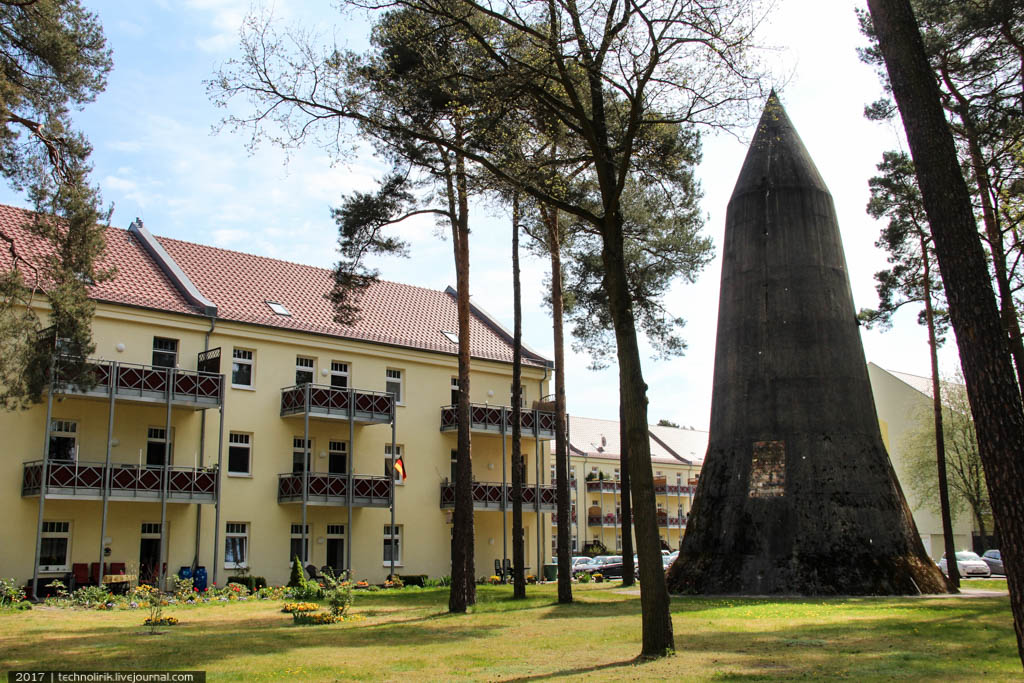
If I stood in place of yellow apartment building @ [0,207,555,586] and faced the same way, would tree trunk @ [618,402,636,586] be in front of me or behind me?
in front

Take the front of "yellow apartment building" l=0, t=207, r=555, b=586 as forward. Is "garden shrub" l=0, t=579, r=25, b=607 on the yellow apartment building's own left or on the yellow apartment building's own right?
on the yellow apartment building's own right

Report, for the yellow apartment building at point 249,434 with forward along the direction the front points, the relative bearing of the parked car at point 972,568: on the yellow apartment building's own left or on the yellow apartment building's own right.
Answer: on the yellow apartment building's own left

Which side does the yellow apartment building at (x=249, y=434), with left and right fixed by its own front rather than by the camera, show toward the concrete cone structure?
left

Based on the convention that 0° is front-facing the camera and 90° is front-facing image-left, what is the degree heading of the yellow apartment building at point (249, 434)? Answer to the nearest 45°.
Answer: approximately 315°

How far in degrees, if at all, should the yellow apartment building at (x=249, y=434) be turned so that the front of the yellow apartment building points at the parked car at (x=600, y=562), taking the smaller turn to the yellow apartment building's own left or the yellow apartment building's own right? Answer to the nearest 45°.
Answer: approximately 90° to the yellow apartment building's own left

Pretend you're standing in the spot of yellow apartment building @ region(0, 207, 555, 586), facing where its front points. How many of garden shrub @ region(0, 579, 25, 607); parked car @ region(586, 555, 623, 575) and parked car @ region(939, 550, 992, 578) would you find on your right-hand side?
1

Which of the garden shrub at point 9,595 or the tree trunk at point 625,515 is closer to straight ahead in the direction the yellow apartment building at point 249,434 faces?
the tree trunk
